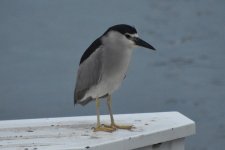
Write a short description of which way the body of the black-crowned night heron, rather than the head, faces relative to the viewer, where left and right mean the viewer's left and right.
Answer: facing to the right of the viewer
